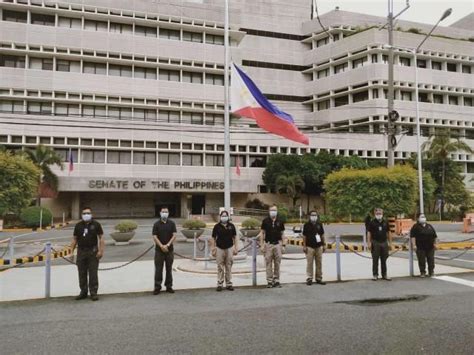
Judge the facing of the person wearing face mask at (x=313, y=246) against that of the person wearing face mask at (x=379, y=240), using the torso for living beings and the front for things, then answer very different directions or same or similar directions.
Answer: same or similar directions

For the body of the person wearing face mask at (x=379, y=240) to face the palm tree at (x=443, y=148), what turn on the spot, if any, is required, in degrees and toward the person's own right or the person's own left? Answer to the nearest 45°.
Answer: approximately 180°

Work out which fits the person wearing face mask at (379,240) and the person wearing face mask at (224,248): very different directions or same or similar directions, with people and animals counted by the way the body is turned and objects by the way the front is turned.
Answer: same or similar directions

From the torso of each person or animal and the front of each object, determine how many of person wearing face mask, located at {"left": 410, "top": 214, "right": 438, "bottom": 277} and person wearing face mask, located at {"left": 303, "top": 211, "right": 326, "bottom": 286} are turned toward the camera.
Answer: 2

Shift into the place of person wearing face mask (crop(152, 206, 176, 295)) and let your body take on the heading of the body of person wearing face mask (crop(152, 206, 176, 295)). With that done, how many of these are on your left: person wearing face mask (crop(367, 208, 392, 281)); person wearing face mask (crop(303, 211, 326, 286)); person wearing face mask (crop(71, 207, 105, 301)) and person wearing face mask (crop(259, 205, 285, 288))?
3

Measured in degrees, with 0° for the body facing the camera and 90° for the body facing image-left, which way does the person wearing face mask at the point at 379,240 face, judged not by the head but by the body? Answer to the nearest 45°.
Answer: approximately 0°

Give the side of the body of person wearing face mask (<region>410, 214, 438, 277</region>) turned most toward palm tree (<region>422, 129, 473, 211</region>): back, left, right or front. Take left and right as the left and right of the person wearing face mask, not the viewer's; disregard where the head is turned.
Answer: back

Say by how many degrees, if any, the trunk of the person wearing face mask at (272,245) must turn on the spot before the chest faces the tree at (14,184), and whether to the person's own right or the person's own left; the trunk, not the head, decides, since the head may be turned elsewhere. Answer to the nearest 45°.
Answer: approximately 135° to the person's own right

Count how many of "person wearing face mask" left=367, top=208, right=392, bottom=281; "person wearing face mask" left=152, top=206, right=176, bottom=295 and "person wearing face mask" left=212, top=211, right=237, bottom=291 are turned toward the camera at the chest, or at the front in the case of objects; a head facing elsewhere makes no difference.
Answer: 3

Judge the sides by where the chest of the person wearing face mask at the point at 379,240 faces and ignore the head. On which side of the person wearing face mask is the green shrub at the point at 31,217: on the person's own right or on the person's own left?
on the person's own right

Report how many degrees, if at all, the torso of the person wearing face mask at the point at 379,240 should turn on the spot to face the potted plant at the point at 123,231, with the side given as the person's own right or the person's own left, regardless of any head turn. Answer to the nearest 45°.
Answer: approximately 135° to the person's own right

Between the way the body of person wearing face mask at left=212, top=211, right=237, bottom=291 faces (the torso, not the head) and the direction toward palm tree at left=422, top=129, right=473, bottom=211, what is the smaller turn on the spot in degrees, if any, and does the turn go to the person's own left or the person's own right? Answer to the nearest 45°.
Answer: approximately 135° to the person's own left

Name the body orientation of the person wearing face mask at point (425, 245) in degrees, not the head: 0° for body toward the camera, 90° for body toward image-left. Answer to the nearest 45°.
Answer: approximately 0°

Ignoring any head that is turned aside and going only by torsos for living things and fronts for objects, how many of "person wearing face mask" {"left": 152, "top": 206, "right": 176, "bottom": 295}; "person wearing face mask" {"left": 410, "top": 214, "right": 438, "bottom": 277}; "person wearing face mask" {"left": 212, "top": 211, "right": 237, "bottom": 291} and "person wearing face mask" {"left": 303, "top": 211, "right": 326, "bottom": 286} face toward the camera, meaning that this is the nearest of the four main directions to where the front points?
4

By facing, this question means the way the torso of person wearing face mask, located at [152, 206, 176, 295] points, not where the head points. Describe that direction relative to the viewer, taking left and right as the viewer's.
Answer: facing the viewer

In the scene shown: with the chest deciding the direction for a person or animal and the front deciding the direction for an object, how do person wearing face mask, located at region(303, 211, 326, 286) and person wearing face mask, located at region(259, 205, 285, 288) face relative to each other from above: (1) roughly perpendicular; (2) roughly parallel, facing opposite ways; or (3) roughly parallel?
roughly parallel

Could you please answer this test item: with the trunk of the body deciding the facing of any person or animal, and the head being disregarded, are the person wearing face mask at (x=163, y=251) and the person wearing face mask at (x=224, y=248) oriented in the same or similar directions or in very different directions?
same or similar directions

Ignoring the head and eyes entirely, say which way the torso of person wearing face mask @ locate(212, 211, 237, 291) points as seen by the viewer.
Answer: toward the camera

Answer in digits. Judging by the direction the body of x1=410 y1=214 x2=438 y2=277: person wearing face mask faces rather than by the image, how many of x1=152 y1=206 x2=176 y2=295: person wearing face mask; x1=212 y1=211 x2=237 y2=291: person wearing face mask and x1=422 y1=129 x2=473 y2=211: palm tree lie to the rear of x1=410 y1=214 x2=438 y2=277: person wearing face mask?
1

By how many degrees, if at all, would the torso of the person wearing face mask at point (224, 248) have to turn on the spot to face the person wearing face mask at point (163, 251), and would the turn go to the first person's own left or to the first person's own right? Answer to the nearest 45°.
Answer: approximately 90° to the first person's own right
